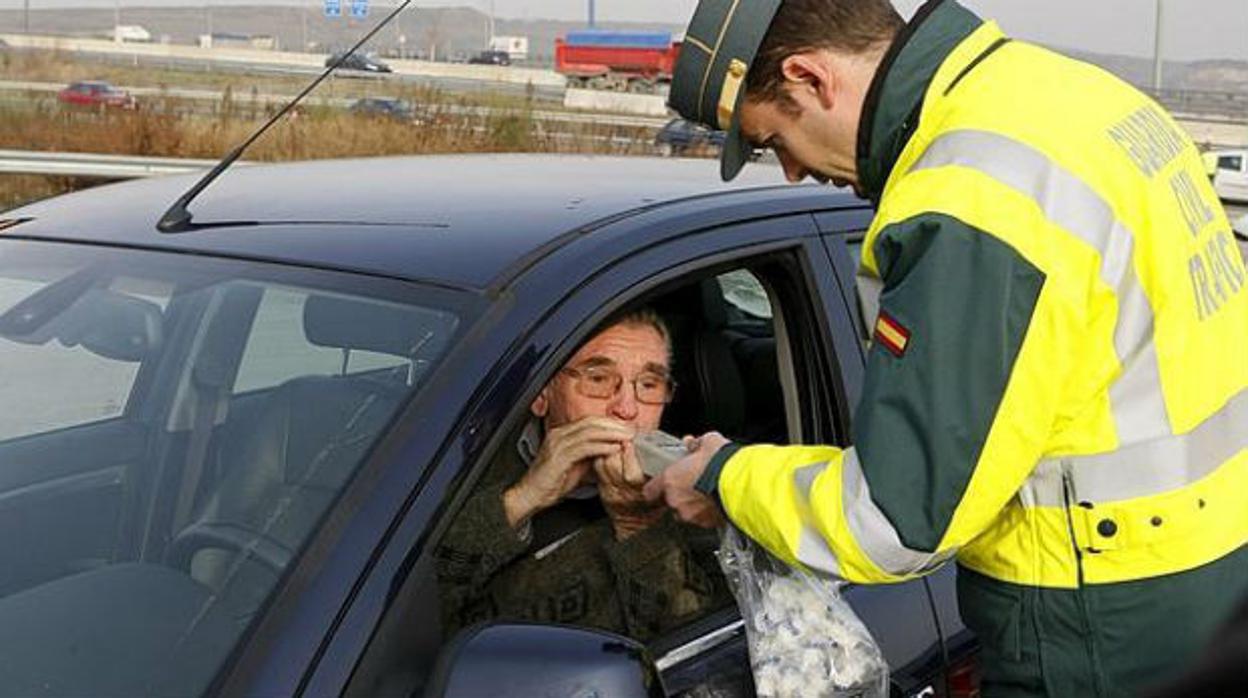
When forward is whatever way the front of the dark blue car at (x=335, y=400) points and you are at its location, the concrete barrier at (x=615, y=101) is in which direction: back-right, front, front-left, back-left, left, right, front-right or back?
back-right

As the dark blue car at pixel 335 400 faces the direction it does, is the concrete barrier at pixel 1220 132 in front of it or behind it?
behind

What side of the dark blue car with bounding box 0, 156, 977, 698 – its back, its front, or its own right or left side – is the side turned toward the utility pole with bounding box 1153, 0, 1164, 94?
back

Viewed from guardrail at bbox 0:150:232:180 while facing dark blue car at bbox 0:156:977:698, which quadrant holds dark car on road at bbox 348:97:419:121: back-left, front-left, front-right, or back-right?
back-left

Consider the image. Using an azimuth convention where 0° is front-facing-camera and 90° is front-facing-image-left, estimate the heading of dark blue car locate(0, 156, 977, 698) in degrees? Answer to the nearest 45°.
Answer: approximately 45°

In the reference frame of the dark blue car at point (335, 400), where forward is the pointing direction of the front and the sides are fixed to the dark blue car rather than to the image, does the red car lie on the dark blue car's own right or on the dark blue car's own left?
on the dark blue car's own right

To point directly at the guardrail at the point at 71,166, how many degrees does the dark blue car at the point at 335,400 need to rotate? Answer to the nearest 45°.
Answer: approximately 135° to its right

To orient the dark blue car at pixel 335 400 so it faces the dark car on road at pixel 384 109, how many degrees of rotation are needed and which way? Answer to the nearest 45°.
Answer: approximately 135° to its right
